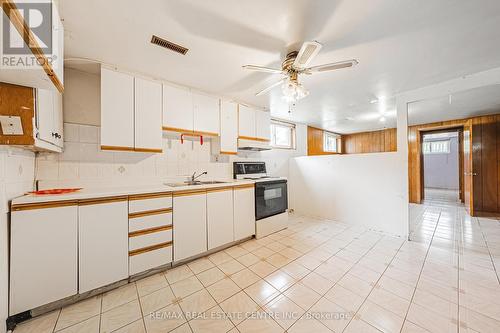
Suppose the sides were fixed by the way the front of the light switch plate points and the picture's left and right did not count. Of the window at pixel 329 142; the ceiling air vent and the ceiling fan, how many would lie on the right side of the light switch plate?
0

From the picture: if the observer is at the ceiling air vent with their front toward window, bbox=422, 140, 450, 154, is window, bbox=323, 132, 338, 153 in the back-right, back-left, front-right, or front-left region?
front-left

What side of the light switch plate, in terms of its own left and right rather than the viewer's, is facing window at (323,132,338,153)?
left

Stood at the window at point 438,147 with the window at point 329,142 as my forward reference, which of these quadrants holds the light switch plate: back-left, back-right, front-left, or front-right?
front-left

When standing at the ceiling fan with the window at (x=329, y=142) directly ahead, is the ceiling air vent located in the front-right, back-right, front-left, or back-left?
back-left

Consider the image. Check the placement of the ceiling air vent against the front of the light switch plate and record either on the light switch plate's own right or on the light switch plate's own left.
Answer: on the light switch plate's own left

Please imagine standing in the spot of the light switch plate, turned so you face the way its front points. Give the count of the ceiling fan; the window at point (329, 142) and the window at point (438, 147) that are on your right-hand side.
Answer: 0

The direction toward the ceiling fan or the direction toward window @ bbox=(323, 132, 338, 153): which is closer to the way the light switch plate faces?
the ceiling fan

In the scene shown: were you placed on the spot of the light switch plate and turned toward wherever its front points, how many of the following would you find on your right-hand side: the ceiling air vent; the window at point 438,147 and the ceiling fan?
0

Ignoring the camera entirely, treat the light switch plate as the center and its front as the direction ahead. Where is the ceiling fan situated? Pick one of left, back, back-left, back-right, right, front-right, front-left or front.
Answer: front-left
